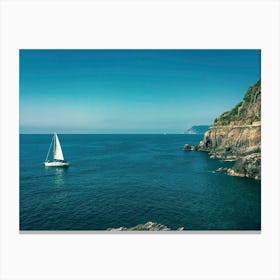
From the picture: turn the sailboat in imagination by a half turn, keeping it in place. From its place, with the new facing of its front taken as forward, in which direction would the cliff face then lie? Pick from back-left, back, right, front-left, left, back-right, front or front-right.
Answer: front

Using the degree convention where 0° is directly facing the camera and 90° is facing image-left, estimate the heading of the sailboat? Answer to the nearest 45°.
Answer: approximately 90°

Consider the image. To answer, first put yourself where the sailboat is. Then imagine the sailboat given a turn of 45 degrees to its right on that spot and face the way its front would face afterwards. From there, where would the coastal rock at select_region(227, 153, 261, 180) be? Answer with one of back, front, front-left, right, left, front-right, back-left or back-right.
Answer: back
